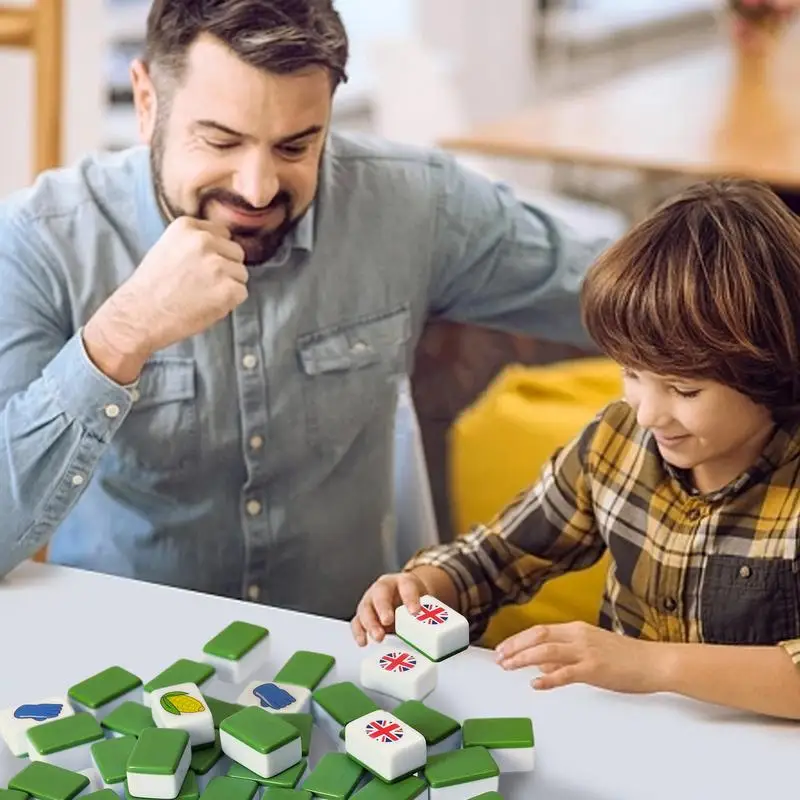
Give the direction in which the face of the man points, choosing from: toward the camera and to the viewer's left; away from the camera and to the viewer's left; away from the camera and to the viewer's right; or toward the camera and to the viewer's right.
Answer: toward the camera and to the viewer's right

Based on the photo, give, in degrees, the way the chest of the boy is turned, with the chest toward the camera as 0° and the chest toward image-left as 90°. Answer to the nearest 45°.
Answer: approximately 45°

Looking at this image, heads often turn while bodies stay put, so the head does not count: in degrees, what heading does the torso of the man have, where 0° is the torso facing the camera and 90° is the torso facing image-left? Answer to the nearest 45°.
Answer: approximately 0°

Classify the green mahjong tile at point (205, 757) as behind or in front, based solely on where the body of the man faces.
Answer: in front

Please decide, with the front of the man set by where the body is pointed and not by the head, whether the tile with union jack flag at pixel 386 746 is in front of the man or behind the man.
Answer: in front
